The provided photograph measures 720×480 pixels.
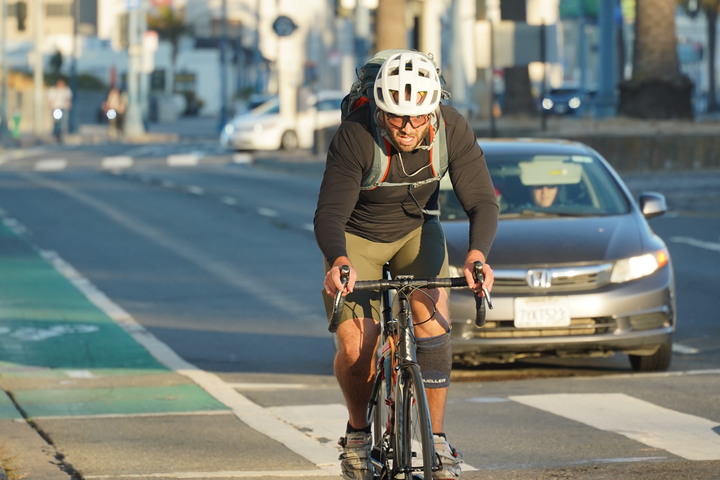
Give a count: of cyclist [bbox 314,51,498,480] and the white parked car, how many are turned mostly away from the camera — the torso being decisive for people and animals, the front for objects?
0

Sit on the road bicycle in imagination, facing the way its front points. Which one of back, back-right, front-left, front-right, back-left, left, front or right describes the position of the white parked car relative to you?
back

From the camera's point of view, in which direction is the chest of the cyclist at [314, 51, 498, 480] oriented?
toward the camera

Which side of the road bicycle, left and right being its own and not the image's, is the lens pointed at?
front

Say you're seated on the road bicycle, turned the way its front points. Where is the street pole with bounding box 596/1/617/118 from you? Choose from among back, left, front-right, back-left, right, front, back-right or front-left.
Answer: back

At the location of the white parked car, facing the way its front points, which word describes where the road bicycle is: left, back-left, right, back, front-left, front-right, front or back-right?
front-left

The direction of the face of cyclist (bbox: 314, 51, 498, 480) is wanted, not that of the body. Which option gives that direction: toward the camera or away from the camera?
toward the camera

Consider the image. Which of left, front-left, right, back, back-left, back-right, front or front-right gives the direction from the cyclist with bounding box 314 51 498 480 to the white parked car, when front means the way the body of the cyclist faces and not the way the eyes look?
back

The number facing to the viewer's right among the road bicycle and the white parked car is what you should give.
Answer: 0

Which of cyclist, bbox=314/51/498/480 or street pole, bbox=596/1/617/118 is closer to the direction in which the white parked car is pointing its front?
the cyclist

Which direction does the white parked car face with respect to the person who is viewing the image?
facing the viewer and to the left of the viewer

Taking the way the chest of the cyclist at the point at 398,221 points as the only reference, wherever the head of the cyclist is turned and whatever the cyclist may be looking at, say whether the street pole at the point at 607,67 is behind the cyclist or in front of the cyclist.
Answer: behind
